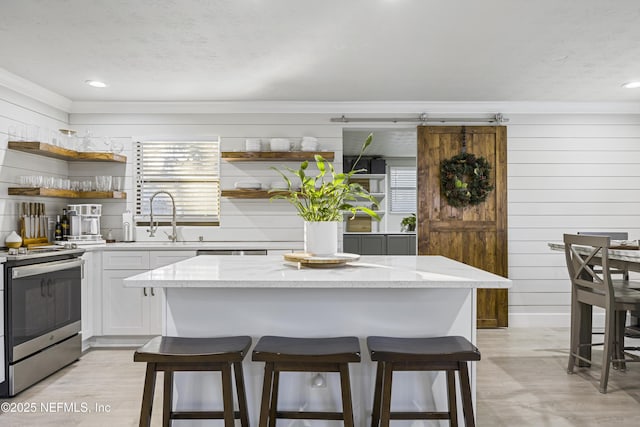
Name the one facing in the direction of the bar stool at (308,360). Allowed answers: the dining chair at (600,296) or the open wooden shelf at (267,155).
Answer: the open wooden shelf

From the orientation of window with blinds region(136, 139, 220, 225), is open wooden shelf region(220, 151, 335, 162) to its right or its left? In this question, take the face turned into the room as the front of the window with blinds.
on its left

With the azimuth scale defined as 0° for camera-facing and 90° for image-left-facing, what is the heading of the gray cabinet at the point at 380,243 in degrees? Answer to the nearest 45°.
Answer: approximately 0°

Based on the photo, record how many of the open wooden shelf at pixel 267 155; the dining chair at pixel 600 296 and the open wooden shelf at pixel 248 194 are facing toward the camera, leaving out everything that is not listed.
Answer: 2

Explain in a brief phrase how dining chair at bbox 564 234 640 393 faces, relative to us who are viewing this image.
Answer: facing away from the viewer and to the right of the viewer

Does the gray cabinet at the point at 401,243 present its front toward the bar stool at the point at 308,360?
yes
